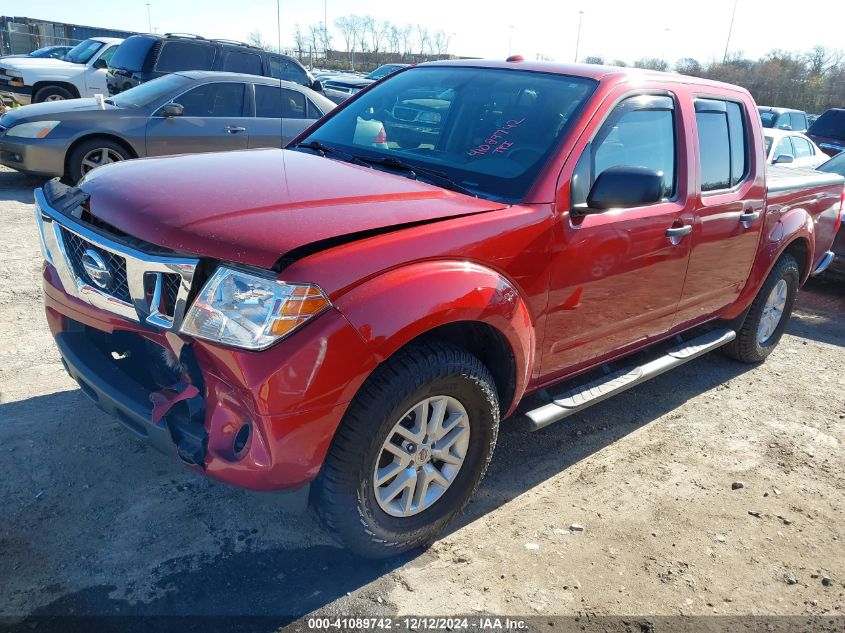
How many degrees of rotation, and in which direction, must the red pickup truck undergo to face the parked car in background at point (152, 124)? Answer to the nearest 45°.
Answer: approximately 90° to its right

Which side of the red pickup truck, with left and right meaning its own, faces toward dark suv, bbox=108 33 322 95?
right

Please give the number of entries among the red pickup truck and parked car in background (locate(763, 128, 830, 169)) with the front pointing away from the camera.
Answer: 0

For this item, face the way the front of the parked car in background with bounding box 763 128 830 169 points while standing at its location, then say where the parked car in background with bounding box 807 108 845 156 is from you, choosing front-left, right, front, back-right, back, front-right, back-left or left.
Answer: back-right

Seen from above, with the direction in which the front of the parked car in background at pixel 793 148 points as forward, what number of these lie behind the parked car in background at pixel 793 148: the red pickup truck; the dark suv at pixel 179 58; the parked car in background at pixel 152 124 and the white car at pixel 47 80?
0

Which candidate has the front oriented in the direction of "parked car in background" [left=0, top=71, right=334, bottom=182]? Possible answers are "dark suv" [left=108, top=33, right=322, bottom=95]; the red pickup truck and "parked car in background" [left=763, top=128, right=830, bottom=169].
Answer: "parked car in background" [left=763, top=128, right=830, bottom=169]

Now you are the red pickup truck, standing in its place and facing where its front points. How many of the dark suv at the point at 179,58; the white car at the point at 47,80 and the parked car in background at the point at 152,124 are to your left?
0

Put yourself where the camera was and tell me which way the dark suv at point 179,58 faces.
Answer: facing away from the viewer and to the right of the viewer

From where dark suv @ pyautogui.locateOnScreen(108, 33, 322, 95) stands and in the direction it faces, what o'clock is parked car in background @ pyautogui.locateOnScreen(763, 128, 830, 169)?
The parked car in background is roughly at 2 o'clock from the dark suv.

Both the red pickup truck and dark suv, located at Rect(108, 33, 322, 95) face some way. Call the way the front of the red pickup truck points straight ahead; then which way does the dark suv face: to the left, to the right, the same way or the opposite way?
the opposite way

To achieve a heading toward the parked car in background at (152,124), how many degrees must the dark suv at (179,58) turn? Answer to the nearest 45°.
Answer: approximately 135° to its right

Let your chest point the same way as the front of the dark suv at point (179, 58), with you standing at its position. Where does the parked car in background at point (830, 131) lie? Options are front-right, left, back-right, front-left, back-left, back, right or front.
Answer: front-right

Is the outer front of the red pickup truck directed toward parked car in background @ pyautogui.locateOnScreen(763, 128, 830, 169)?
no

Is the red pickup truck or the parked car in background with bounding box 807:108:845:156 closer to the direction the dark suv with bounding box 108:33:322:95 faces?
the parked car in background

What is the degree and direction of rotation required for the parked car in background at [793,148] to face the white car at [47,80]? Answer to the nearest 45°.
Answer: approximately 45° to its right

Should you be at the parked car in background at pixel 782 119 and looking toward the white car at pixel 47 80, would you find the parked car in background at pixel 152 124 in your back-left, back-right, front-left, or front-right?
front-left
